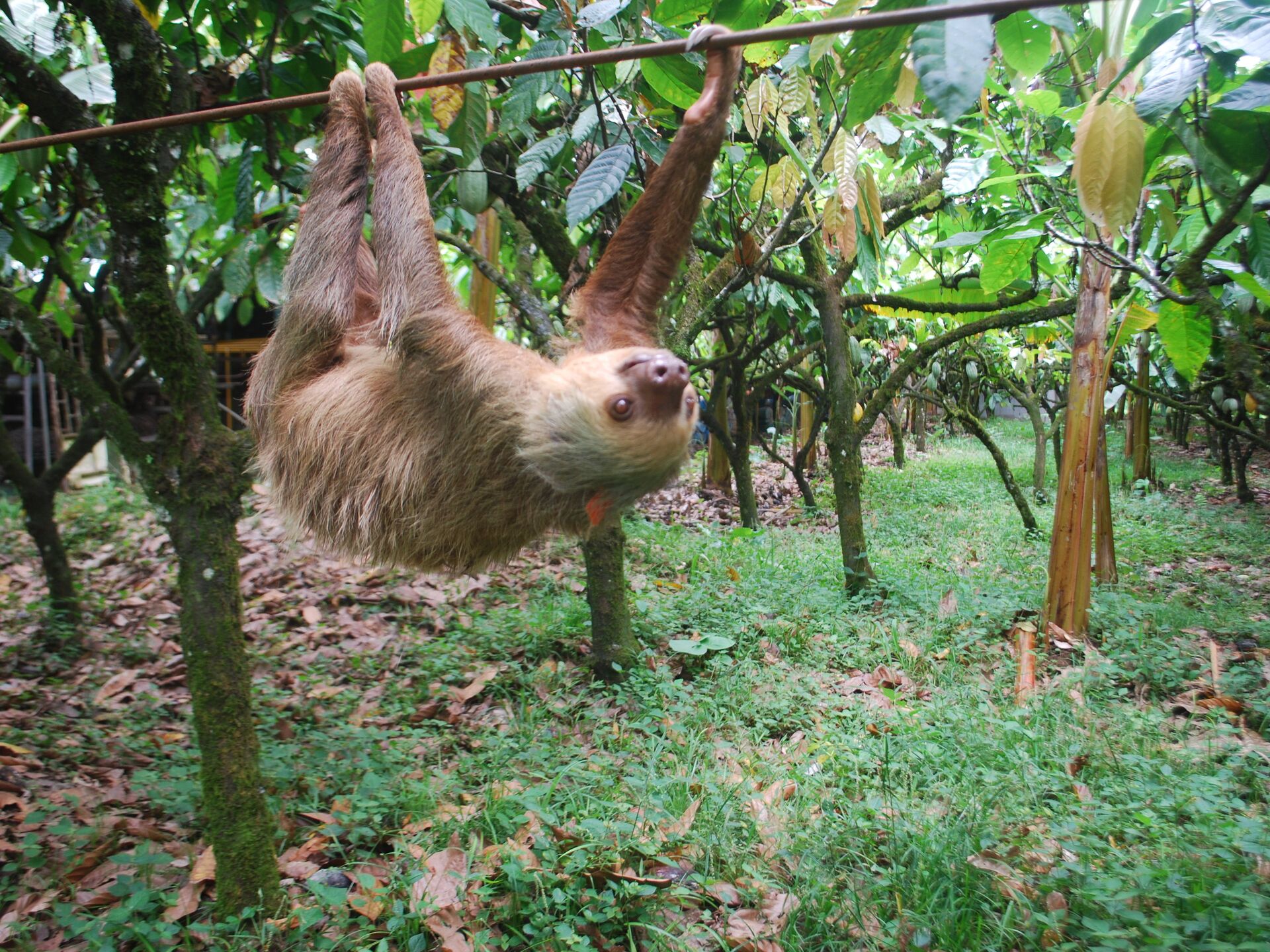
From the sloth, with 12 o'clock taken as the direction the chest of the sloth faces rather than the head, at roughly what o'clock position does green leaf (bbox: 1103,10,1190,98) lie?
The green leaf is roughly at 1 o'clock from the sloth.

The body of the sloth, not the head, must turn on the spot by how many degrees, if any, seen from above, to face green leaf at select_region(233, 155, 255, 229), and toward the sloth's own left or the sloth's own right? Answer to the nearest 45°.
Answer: approximately 135° to the sloth's own left

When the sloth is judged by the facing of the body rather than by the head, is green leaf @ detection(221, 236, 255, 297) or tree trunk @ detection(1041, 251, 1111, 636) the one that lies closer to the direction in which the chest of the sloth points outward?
the tree trunk

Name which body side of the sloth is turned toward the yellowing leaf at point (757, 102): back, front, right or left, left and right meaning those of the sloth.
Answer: front

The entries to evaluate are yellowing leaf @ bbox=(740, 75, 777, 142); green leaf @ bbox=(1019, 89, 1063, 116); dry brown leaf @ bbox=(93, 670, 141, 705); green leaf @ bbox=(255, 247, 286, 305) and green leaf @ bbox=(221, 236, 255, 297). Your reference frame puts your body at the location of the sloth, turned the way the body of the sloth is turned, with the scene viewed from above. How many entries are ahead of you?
2

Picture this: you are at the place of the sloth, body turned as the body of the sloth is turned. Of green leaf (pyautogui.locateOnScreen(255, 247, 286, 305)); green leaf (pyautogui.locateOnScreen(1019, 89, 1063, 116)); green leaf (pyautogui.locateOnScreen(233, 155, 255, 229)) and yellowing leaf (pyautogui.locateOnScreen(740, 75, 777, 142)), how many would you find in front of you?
2

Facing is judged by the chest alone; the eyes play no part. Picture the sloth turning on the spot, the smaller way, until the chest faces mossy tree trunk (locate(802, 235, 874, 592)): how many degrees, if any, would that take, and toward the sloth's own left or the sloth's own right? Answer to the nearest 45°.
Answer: approximately 45° to the sloth's own left

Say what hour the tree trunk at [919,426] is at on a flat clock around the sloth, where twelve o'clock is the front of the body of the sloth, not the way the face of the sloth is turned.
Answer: The tree trunk is roughly at 10 o'clock from the sloth.

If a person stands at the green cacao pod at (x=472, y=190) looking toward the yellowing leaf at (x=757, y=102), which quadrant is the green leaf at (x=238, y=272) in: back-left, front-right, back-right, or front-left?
back-left

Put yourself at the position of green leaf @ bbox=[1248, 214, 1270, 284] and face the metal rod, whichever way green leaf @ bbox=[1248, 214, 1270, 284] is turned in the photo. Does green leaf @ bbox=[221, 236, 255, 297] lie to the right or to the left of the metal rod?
right

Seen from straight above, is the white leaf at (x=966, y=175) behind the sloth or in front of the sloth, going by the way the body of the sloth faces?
in front

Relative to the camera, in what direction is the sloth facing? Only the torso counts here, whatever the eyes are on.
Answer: to the viewer's right
